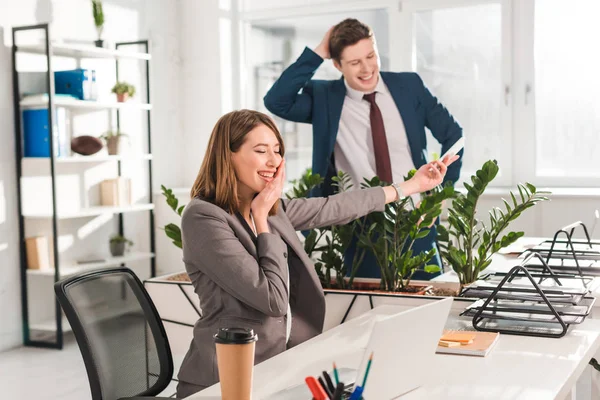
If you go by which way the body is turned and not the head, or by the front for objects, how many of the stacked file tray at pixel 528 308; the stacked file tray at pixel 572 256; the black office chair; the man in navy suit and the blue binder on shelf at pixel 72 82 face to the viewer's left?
2

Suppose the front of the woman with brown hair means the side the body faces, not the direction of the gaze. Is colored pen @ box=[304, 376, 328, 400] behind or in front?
in front

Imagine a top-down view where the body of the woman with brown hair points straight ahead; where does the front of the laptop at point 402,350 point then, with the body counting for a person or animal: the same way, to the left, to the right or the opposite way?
the opposite way

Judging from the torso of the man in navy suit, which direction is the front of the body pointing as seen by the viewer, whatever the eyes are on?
toward the camera

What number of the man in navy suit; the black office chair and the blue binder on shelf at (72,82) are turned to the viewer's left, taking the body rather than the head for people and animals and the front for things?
0

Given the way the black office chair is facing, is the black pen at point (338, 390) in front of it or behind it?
in front

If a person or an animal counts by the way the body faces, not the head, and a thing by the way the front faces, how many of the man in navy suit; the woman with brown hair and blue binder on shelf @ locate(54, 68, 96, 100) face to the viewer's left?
0

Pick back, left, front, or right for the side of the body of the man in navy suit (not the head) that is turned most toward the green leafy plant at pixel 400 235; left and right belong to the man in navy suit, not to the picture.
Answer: front

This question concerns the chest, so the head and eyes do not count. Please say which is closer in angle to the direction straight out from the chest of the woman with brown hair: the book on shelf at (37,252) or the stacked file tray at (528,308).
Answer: the stacked file tray

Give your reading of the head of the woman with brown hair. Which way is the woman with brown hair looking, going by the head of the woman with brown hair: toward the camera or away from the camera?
toward the camera

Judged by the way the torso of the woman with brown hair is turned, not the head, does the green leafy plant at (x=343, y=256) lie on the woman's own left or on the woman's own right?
on the woman's own left

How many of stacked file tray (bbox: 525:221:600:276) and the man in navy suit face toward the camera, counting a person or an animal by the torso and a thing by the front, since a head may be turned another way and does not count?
1
